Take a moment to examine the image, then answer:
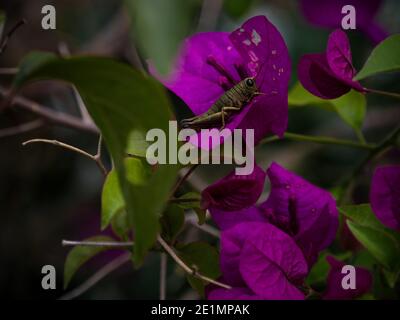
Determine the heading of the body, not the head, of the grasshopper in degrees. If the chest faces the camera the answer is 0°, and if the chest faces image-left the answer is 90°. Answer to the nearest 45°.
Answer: approximately 270°
